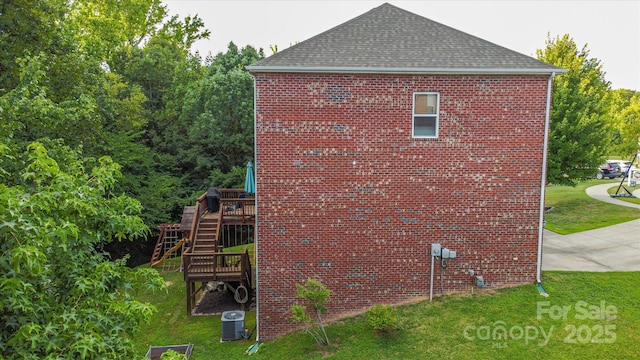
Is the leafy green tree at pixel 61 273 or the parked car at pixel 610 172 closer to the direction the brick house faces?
the parked car

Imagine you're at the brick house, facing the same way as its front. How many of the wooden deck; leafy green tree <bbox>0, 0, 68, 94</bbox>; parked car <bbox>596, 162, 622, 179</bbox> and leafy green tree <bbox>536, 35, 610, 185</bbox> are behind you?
2

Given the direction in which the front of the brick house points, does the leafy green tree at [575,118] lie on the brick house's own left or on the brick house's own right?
on the brick house's own left

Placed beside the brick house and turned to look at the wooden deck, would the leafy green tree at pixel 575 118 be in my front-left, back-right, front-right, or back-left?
back-right

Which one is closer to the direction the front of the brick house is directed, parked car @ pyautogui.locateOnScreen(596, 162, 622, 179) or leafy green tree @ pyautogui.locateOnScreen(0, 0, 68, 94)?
the parked car

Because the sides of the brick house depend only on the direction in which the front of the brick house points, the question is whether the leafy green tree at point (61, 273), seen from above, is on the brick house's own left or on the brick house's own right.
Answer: on the brick house's own right

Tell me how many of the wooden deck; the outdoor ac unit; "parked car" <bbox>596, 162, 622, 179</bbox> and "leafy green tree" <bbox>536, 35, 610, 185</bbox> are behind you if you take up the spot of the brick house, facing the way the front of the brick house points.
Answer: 2

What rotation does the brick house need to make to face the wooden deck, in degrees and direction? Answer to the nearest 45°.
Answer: approximately 180°

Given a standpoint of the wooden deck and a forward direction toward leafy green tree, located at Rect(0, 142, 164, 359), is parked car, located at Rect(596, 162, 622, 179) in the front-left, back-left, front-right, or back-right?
back-left

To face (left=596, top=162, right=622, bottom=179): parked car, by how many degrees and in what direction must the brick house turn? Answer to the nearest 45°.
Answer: approximately 45° to its left

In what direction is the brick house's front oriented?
to the viewer's right

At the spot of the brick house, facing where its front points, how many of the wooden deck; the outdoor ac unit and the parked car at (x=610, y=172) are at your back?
2

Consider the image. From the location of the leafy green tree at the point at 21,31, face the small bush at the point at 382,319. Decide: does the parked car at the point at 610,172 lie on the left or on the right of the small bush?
left

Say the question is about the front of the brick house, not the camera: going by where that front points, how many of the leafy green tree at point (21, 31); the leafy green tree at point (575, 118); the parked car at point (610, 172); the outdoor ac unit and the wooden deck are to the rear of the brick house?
3
